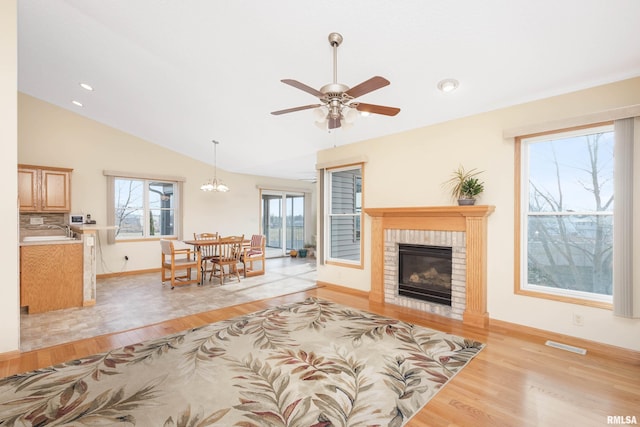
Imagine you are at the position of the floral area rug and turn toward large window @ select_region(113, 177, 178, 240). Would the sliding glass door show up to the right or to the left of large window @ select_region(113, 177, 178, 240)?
right

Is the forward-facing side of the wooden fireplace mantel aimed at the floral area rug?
yes

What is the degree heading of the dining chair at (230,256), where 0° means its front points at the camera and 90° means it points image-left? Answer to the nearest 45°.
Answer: approximately 135°

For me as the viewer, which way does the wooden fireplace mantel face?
facing the viewer and to the left of the viewer

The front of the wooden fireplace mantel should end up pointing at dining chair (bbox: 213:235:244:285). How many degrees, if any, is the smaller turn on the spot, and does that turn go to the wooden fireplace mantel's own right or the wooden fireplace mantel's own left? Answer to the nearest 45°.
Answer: approximately 45° to the wooden fireplace mantel's own right

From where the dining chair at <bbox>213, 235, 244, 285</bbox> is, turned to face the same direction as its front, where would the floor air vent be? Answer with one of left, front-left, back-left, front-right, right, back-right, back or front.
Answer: back

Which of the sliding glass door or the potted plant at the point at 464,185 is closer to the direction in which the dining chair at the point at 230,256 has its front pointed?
the sliding glass door

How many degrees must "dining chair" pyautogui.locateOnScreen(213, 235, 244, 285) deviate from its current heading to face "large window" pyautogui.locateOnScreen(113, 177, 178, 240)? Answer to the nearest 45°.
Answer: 0° — it already faces it

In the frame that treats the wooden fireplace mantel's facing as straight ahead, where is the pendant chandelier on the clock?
The pendant chandelier is roughly at 2 o'clock from the wooden fireplace mantel.

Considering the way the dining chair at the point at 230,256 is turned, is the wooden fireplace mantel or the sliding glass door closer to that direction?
the sliding glass door

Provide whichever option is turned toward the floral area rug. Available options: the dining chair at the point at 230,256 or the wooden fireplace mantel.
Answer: the wooden fireplace mantel

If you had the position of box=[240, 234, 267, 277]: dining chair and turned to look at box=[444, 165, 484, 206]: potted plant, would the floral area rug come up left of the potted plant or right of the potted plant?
right
